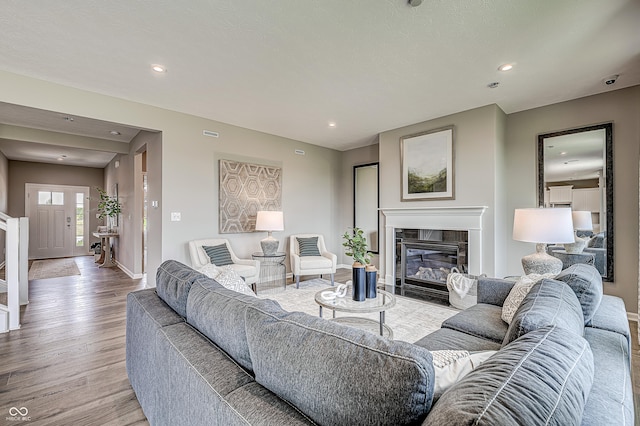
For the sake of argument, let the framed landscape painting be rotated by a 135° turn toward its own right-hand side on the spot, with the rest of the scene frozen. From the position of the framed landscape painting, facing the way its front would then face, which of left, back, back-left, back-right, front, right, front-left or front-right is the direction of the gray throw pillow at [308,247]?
left

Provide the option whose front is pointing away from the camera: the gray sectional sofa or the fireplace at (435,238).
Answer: the gray sectional sofa

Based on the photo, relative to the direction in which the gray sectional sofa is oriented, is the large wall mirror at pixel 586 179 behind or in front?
in front

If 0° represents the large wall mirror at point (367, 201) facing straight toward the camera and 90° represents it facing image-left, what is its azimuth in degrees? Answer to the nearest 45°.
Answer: approximately 45°

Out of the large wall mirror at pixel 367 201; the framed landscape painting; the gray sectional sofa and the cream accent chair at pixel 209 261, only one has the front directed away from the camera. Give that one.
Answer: the gray sectional sofa

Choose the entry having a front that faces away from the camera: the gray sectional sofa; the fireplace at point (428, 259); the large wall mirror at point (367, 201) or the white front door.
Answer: the gray sectional sofa

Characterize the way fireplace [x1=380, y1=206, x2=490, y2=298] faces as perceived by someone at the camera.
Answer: facing the viewer and to the left of the viewer

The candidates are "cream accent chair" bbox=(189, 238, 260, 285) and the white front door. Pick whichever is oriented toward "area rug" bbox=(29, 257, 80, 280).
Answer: the white front door

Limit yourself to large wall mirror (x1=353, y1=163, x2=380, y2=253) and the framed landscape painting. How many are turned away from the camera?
0

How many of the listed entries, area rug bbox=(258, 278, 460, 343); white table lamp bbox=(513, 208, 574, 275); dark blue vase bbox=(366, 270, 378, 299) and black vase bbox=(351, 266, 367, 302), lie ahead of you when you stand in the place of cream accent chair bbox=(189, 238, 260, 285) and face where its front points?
4

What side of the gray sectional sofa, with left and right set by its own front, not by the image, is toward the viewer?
back

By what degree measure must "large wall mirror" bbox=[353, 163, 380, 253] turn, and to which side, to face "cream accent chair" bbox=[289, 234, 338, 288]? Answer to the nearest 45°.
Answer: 0° — it already faces it

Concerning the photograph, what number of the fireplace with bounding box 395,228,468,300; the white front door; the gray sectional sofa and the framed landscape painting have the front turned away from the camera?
1
